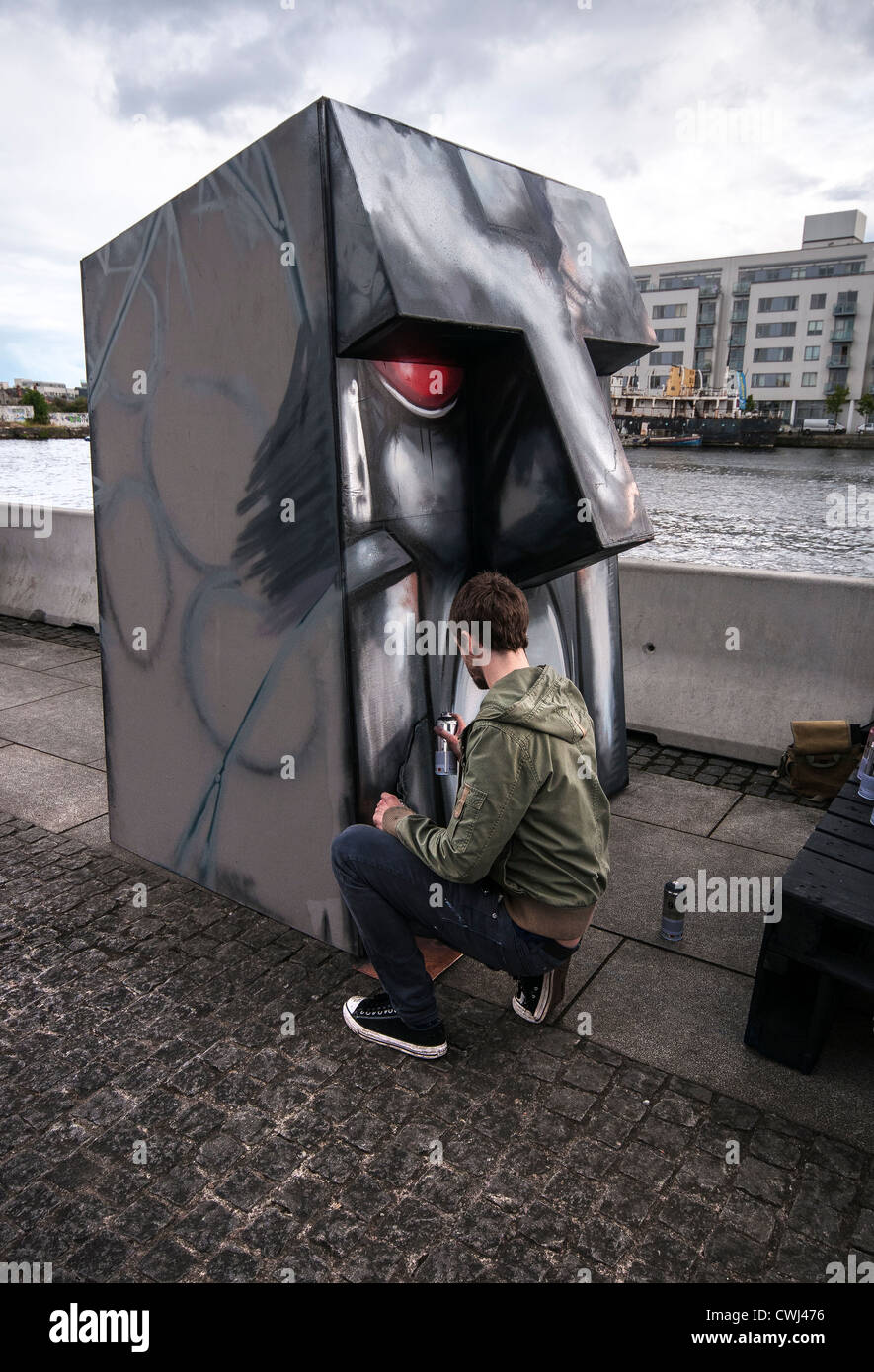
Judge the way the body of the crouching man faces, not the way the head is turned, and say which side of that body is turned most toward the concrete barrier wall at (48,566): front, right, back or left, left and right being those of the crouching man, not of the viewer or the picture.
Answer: front

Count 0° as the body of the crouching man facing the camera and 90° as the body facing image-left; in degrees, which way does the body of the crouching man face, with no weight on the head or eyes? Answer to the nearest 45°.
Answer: approximately 135°

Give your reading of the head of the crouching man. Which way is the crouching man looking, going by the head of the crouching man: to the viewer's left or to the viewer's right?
to the viewer's left

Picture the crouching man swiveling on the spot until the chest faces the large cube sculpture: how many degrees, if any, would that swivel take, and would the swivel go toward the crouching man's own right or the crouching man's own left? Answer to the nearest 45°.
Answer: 0° — they already face it

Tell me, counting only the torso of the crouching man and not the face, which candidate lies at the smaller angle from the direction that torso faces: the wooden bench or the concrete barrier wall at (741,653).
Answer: the concrete barrier wall

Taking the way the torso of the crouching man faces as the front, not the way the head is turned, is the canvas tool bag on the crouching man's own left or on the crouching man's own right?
on the crouching man's own right

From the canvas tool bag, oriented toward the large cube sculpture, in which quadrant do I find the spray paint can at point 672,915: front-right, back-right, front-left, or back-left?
front-left

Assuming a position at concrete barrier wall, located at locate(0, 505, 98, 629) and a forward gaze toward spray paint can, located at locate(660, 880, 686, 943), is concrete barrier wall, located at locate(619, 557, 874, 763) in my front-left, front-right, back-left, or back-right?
front-left

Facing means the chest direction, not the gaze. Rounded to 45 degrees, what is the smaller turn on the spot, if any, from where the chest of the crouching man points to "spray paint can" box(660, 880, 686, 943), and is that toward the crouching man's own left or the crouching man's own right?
approximately 90° to the crouching man's own right

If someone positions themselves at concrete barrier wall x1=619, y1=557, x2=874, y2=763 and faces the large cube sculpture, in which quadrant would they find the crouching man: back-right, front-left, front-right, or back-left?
front-left
